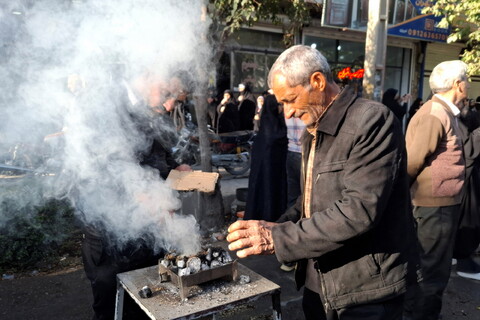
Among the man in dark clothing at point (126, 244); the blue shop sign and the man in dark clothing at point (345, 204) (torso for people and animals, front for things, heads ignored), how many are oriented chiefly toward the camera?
1

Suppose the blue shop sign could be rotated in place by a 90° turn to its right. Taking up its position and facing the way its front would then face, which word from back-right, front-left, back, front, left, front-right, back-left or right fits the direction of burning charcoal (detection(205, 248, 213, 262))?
left

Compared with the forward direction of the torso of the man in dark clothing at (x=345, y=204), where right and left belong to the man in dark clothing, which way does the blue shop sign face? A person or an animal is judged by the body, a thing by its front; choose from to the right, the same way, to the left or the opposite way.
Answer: to the left

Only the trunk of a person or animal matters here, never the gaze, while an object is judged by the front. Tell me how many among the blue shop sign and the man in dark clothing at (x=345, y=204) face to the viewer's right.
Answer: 0

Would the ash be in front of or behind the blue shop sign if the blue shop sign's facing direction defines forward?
in front

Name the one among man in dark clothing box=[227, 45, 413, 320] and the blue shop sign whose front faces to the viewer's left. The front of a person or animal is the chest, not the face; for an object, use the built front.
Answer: the man in dark clothing

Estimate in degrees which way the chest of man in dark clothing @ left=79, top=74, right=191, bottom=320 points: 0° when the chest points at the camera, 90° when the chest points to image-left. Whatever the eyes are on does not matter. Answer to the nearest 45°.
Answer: approximately 270°

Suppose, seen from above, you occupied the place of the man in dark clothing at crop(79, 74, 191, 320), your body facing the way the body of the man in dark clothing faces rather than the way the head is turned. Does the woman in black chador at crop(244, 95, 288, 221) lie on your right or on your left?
on your left

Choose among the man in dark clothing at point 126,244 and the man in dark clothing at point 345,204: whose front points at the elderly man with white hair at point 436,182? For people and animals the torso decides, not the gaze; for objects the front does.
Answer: the man in dark clothing at point 126,244

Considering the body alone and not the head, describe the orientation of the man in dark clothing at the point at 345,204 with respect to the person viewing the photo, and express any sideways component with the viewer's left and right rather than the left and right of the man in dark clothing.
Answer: facing to the left of the viewer

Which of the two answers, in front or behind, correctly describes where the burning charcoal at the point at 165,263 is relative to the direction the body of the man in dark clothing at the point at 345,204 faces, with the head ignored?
in front

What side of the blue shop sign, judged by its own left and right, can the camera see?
front

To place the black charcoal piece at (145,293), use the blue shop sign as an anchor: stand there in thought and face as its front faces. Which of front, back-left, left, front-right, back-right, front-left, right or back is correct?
front

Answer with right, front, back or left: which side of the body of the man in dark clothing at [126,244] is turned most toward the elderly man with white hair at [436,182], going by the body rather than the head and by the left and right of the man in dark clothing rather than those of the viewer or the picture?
front

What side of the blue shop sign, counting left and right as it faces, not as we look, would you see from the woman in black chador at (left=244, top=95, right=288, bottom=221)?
front
